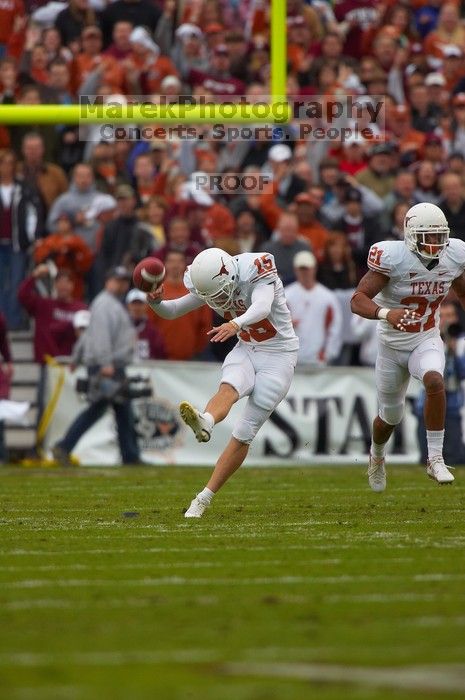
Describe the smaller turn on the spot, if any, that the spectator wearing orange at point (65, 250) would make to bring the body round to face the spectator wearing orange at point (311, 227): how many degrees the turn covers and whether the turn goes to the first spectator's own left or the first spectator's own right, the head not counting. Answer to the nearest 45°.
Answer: approximately 90° to the first spectator's own left

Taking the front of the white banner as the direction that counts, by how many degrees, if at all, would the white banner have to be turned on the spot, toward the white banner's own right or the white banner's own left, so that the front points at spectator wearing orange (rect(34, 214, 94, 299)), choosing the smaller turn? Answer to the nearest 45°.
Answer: approximately 180°

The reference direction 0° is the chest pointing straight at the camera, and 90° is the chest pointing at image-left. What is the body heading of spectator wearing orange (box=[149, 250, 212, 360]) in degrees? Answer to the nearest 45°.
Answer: approximately 0°

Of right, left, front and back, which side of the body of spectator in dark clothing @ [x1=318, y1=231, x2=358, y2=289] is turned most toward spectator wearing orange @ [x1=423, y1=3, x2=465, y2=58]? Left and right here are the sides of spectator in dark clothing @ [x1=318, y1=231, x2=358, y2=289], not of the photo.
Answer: back

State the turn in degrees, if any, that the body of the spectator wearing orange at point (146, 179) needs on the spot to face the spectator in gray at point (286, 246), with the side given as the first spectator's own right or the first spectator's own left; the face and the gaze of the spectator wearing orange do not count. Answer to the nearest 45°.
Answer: approximately 45° to the first spectator's own left

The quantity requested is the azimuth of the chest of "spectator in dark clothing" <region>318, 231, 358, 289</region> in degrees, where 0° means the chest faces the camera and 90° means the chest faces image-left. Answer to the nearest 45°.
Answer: approximately 0°

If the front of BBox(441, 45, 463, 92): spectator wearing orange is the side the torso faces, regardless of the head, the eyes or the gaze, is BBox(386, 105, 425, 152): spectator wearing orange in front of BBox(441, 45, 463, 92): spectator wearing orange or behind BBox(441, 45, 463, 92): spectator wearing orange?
in front
